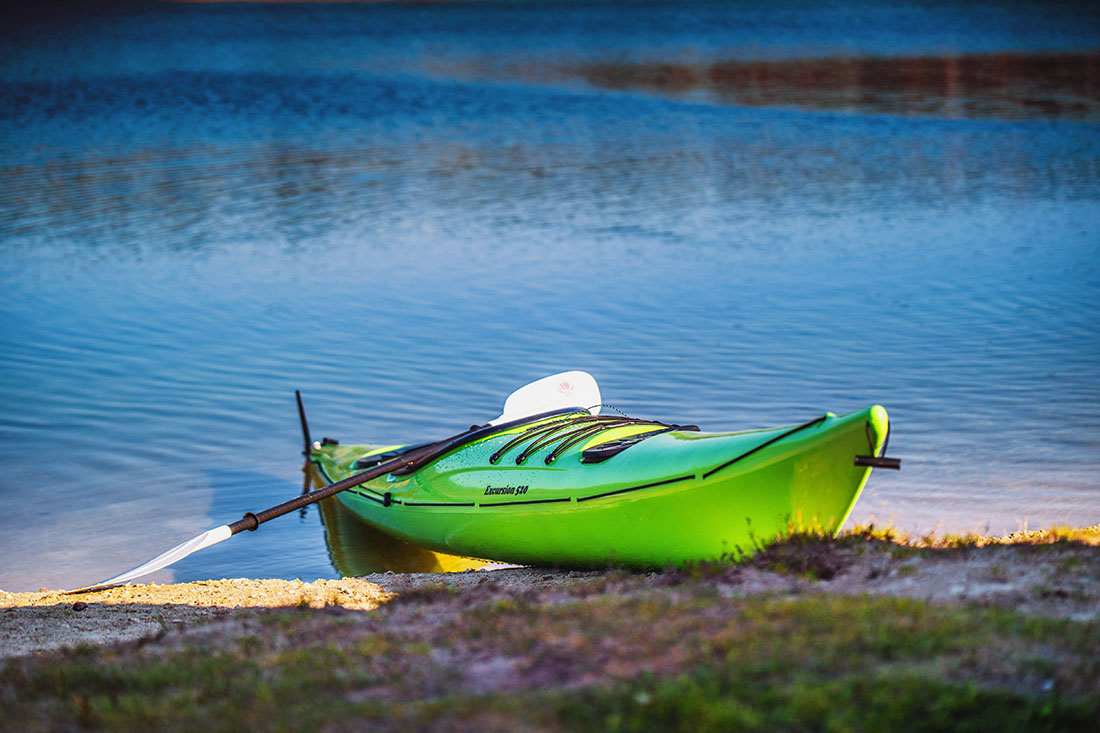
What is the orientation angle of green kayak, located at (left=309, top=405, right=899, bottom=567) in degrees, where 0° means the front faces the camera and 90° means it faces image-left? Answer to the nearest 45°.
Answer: approximately 315°
